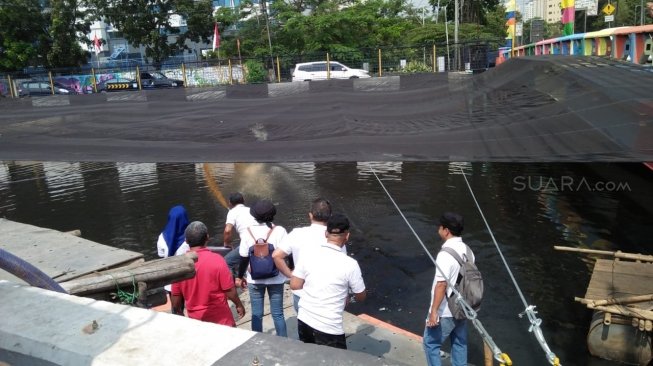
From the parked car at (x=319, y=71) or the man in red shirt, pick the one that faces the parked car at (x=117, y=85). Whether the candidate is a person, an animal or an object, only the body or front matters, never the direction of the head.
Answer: the man in red shirt

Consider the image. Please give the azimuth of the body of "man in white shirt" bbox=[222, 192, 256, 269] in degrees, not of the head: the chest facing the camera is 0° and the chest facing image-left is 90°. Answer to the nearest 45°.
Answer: approximately 135°

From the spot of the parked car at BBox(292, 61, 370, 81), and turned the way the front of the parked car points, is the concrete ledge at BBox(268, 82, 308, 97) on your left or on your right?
on your right

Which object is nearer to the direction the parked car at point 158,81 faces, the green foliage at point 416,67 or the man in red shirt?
the green foliage

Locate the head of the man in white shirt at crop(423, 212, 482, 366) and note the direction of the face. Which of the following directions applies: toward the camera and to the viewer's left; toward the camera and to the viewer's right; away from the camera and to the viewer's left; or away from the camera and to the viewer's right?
away from the camera and to the viewer's left

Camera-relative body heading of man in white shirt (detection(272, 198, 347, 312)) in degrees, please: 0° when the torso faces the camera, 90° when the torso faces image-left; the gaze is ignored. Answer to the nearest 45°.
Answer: approximately 180°

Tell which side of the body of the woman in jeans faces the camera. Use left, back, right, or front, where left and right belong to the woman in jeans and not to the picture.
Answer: back

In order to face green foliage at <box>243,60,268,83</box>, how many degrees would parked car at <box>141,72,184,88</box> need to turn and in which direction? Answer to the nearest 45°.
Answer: approximately 45° to its right

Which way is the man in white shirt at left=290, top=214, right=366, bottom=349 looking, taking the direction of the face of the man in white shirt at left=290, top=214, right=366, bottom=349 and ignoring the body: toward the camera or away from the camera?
away from the camera

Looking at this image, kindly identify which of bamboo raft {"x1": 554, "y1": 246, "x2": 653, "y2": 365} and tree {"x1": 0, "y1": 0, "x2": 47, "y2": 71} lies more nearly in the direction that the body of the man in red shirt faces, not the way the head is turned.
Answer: the tree

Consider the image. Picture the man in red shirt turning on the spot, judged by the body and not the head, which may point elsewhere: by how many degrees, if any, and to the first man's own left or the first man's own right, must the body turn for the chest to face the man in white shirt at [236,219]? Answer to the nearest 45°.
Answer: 0° — they already face them
